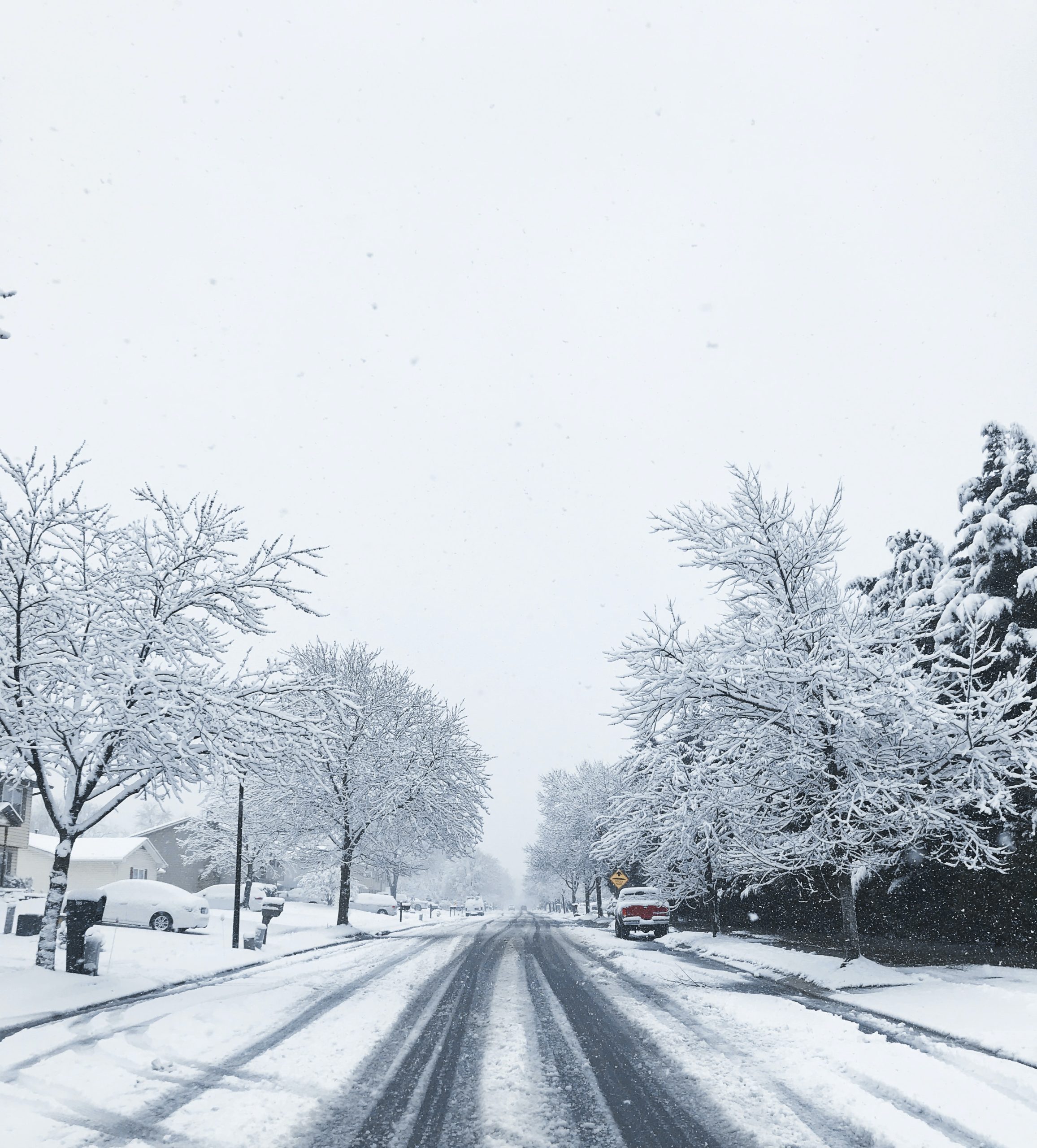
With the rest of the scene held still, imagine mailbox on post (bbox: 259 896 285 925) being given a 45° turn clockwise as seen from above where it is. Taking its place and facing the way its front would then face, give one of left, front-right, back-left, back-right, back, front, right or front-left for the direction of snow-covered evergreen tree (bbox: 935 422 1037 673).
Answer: front

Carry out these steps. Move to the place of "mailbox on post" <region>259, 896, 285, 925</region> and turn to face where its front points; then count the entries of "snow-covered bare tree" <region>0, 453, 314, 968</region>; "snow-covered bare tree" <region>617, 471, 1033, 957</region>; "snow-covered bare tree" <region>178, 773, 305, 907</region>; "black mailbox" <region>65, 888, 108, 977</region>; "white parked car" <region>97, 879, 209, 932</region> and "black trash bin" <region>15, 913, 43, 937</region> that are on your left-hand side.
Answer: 1

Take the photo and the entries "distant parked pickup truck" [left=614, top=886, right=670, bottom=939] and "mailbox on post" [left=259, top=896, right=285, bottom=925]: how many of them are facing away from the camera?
1

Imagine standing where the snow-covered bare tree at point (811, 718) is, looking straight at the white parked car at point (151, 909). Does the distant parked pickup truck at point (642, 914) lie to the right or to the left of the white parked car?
right

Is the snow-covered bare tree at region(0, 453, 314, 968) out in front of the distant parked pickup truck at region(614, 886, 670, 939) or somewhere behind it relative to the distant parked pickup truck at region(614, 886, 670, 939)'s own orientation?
behind

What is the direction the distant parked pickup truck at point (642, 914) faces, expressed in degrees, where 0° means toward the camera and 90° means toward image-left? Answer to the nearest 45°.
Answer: approximately 180°

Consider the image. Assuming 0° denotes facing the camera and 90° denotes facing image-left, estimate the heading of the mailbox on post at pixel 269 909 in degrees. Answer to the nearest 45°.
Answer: approximately 270°

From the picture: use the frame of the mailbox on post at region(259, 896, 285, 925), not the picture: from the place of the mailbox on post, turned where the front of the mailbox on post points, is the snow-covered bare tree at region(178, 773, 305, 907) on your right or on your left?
on your left

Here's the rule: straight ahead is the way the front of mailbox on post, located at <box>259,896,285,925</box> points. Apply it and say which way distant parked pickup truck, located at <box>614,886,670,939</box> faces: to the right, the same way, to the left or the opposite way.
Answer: to the left

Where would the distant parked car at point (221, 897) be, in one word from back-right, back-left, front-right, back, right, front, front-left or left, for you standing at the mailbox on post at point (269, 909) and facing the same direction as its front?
left

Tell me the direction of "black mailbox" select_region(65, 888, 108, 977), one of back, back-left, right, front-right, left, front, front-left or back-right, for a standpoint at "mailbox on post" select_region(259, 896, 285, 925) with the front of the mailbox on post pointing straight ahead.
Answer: right

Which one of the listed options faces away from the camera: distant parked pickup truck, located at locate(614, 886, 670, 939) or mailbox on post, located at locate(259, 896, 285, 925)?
the distant parked pickup truck
